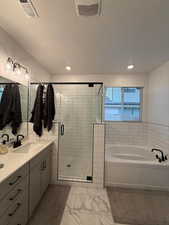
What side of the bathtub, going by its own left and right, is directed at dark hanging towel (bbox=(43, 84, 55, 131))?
right

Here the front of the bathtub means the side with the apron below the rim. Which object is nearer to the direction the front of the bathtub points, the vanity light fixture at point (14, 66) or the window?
the vanity light fixture

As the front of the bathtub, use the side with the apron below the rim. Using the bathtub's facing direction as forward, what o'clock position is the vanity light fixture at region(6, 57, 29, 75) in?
The vanity light fixture is roughly at 2 o'clock from the bathtub.

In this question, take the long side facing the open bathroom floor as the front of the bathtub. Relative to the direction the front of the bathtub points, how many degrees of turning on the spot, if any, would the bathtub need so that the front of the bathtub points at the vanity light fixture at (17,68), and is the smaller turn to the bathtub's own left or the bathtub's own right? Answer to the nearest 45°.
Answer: approximately 45° to the bathtub's own right

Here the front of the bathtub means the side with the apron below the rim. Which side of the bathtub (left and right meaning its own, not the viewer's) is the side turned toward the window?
back

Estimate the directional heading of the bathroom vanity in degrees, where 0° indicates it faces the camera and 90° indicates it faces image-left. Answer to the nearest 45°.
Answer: approximately 315°

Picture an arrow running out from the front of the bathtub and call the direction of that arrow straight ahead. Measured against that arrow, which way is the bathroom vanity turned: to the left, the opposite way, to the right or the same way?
to the left

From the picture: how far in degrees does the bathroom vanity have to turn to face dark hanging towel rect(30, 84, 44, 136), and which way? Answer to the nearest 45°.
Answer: approximately 135° to its left

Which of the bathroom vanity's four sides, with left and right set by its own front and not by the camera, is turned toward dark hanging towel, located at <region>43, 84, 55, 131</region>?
left
